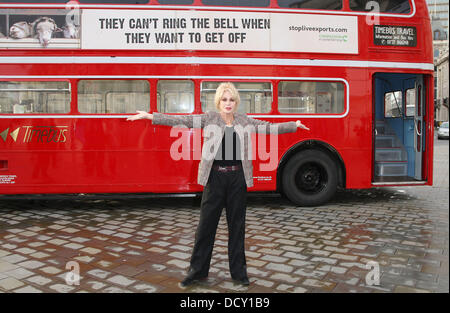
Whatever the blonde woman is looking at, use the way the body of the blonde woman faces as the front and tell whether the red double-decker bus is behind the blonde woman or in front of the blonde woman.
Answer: behind

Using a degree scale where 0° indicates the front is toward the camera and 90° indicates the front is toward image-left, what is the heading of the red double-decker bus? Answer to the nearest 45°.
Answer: approximately 90°

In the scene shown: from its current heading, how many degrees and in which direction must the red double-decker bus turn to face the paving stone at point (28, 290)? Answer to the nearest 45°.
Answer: approximately 90° to its left

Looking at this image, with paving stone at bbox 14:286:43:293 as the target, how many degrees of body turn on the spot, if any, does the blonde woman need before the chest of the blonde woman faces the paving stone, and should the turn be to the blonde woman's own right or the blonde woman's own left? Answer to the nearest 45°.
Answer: approximately 90° to the blonde woman's own right

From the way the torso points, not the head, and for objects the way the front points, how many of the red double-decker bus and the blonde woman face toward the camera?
1

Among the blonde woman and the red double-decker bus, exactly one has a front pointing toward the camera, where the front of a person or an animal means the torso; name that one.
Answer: the blonde woman

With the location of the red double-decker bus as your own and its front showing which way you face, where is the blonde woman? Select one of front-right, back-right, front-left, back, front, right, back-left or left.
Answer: left

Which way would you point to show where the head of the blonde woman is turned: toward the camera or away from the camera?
toward the camera

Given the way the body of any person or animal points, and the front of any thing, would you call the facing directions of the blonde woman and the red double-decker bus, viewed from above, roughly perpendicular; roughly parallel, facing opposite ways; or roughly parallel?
roughly perpendicular

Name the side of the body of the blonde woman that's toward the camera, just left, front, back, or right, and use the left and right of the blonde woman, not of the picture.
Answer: front

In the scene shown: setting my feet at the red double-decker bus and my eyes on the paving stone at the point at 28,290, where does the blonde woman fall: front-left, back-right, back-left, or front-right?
front-left
